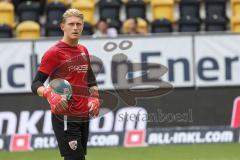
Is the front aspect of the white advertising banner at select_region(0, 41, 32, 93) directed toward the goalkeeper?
yes

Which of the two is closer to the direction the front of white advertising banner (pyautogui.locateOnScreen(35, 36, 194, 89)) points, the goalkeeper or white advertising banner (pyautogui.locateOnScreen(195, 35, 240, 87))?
the goalkeeper

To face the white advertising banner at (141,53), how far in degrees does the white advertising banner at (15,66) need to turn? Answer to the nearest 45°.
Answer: approximately 90° to its left

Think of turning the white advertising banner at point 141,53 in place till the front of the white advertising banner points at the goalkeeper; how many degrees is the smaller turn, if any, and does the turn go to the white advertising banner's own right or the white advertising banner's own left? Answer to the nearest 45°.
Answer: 0° — it already faces them

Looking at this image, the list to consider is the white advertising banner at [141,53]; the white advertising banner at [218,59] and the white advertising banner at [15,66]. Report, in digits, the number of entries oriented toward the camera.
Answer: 3

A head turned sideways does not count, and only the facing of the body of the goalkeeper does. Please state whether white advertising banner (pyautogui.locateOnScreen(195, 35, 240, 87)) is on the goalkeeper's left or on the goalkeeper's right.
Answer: on the goalkeeper's left

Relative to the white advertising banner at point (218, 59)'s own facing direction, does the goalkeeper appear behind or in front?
in front

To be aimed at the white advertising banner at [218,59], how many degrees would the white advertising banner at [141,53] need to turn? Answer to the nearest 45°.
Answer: approximately 90° to its left
